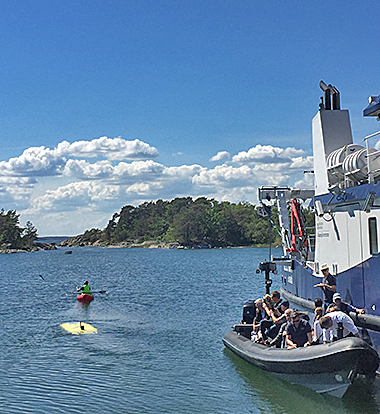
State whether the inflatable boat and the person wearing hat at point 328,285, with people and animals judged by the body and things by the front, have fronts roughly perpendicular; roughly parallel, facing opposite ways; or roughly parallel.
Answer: roughly perpendicular

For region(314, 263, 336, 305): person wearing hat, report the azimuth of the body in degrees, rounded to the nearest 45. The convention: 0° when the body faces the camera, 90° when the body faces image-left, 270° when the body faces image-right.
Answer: approximately 45°

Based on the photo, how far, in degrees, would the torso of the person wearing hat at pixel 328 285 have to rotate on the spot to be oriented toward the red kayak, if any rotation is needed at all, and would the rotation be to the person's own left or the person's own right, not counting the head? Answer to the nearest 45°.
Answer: approximately 90° to the person's own right

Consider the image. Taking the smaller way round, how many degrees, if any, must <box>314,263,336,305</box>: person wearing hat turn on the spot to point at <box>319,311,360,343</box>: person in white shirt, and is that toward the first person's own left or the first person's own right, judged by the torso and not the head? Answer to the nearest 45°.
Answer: approximately 45° to the first person's own left

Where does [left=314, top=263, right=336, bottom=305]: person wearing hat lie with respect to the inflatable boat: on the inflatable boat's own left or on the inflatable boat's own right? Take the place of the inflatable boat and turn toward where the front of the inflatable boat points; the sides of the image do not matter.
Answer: on the inflatable boat's own left

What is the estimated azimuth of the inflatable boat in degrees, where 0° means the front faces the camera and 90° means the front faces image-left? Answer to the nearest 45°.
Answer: approximately 315°

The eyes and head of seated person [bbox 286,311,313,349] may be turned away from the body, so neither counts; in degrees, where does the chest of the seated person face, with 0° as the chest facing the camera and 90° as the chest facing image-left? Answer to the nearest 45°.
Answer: approximately 0°
